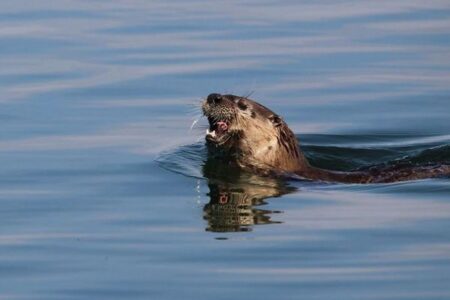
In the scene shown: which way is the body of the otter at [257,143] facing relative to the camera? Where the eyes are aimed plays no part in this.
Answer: to the viewer's left
